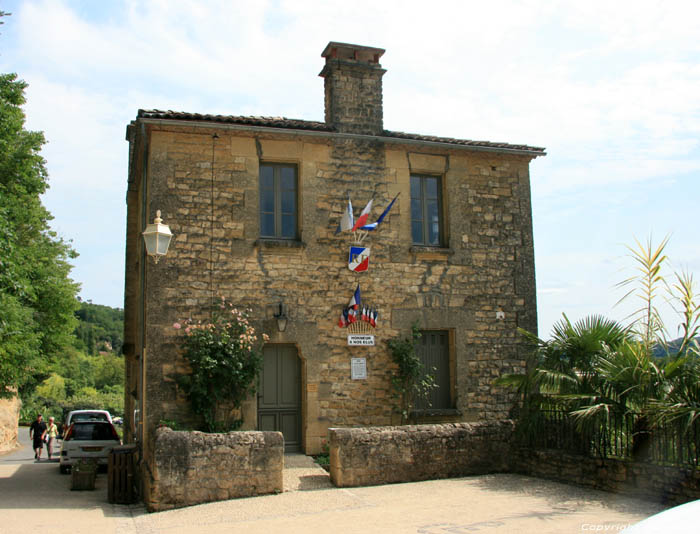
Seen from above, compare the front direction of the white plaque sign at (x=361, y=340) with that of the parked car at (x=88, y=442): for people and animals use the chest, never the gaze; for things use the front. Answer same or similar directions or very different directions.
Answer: very different directions

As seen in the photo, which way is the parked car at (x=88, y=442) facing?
away from the camera

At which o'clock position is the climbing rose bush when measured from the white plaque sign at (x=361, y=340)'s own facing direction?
The climbing rose bush is roughly at 2 o'clock from the white plaque sign.

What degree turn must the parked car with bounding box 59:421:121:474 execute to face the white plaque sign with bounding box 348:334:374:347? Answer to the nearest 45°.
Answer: approximately 135° to its right

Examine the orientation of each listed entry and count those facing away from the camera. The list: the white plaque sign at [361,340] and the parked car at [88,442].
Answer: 1

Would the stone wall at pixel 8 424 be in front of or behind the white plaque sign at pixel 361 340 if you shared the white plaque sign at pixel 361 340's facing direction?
behind

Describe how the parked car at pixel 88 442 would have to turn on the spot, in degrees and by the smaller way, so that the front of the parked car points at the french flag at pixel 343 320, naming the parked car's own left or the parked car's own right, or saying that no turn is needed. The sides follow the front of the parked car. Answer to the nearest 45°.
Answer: approximately 135° to the parked car's own right

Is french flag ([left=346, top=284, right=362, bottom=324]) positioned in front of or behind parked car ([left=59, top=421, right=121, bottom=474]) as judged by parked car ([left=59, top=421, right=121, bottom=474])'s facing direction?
behind

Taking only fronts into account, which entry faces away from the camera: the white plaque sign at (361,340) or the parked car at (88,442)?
the parked car

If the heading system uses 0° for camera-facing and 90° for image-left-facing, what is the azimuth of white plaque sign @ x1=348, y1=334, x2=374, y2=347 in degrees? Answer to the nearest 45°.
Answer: approximately 0°

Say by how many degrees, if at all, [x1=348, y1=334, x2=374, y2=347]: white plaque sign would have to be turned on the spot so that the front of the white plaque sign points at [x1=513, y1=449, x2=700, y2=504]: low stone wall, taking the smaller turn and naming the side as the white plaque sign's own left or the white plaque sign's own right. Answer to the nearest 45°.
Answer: approximately 45° to the white plaque sign's own left

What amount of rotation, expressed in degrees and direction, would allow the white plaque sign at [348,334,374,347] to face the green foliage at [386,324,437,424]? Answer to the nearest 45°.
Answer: approximately 90° to its left
